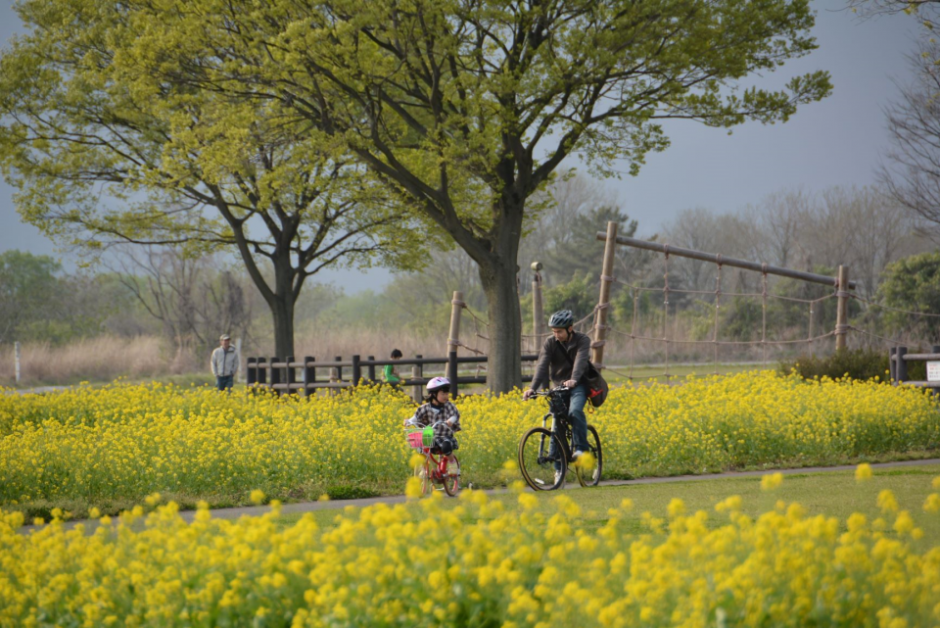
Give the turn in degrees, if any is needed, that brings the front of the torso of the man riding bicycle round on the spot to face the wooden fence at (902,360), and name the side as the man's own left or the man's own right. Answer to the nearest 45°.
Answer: approximately 180°

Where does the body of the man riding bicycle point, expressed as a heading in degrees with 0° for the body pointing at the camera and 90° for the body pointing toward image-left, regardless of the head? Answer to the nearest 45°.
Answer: approximately 45°

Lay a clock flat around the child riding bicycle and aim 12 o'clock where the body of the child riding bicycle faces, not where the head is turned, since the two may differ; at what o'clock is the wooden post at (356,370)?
The wooden post is roughly at 4 o'clock from the child riding bicycle.

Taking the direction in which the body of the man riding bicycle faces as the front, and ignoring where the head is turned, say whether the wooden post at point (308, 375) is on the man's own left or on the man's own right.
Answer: on the man's own right

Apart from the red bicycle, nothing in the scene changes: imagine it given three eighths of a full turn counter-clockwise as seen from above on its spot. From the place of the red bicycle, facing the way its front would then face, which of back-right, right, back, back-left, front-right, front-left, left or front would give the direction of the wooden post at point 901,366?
front-left

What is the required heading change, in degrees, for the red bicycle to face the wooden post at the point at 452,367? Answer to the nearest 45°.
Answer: approximately 135° to its right

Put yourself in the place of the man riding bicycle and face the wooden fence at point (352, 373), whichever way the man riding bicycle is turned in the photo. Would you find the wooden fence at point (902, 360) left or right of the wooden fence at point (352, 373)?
right
